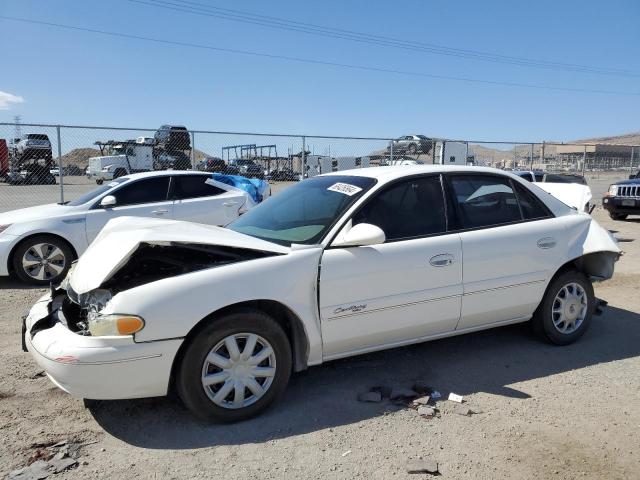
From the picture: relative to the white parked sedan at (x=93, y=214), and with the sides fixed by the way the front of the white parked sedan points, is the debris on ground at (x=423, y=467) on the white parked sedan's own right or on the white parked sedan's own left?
on the white parked sedan's own left

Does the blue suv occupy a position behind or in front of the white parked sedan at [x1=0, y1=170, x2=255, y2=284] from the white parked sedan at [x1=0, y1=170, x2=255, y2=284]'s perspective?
behind

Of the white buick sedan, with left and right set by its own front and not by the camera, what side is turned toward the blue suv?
back

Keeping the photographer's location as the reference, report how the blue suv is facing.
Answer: facing the viewer and to the left of the viewer

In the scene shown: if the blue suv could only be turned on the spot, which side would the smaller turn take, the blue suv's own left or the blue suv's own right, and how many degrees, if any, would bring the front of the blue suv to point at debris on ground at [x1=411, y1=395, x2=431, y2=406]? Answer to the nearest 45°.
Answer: approximately 45° to the blue suv's own left

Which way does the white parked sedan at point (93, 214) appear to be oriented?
to the viewer's left

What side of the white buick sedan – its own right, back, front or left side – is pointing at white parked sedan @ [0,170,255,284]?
right

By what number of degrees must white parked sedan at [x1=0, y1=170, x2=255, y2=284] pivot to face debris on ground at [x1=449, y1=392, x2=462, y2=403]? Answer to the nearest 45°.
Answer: approximately 135° to its left

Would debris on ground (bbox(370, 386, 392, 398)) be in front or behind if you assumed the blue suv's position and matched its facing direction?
in front

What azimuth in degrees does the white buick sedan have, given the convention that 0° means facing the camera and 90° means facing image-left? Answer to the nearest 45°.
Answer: approximately 45°

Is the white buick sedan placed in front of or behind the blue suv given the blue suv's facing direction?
in front
